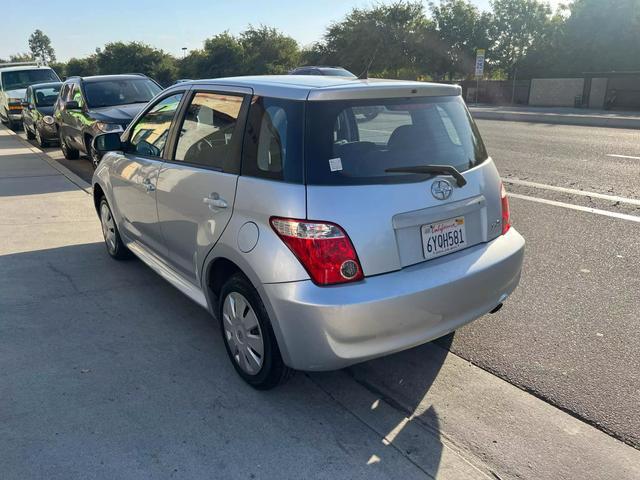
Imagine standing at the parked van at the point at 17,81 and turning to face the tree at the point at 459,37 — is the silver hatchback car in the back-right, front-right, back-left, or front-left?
back-right

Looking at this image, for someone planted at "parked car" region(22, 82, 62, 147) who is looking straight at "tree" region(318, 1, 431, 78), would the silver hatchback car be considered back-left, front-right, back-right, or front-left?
back-right

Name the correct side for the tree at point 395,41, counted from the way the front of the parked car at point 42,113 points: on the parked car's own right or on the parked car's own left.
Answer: on the parked car's own left

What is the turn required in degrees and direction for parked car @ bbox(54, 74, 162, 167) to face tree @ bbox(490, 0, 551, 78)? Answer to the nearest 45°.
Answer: approximately 90° to its left

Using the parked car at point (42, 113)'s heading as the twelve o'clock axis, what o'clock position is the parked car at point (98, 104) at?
the parked car at point (98, 104) is roughly at 1 o'clock from the parked car at point (42, 113).

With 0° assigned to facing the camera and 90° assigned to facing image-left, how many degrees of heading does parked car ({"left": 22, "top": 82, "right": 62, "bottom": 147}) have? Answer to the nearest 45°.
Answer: approximately 315°

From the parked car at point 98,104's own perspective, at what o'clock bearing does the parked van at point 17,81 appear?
the parked van at point 17,81 is roughly at 7 o'clock from the parked car at point 98,104.

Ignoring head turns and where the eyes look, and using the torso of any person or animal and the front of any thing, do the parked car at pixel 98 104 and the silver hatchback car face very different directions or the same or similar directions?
very different directions

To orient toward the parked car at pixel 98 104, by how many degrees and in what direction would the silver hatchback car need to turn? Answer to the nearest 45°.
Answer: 0° — it already faces it

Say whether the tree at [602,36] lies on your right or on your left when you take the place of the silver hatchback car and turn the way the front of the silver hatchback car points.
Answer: on your right

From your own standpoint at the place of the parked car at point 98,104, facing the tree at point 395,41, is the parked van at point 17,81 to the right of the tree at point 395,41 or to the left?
left

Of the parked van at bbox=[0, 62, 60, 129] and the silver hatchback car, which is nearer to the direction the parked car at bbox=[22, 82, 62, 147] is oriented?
the silver hatchback car
